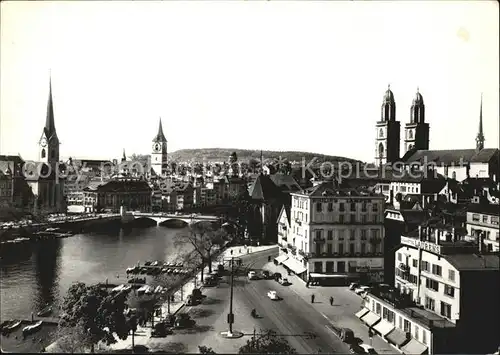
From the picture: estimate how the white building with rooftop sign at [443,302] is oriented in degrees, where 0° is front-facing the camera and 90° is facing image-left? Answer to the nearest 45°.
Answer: approximately 45°

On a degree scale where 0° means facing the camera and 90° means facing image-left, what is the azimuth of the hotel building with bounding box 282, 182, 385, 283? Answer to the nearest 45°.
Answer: approximately 0°

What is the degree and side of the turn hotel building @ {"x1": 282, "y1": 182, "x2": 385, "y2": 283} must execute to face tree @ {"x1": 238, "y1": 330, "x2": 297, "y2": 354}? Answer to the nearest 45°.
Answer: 0° — it already faces it

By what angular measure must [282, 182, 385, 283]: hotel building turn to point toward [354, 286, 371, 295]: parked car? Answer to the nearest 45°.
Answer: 0° — it already faces it

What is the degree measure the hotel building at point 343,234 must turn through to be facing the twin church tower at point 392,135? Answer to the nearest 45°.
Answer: approximately 180°

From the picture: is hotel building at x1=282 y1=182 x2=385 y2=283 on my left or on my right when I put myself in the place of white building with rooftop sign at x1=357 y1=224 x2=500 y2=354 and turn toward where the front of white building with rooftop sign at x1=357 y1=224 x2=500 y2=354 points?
on my right

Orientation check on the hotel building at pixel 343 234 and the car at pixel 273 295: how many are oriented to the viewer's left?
0

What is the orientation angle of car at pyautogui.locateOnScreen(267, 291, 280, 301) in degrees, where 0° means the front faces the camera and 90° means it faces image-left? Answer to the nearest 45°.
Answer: approximately 315°

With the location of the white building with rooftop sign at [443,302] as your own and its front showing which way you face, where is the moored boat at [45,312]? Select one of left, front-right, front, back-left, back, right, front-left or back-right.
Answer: front-right

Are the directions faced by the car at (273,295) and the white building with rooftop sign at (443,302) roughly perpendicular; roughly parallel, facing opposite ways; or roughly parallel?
roughly perpendicular
